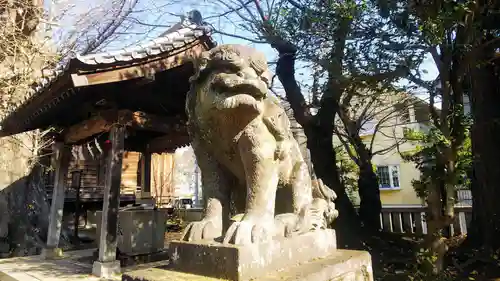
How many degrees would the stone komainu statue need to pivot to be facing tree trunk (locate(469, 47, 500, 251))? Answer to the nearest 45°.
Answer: approximately 180°

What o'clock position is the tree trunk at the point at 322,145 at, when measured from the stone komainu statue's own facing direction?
The tree trunk is roughly at 5 o'clock from the stone komainu statue.

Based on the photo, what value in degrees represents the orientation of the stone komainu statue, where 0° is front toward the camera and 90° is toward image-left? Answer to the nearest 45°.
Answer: approximately 45°
